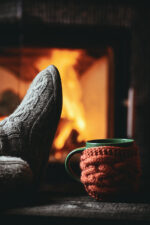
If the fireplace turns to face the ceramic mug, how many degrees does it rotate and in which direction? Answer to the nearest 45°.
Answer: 0° — it already faces it

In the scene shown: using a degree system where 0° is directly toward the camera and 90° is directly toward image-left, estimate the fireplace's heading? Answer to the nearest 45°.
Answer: approximately 0°
